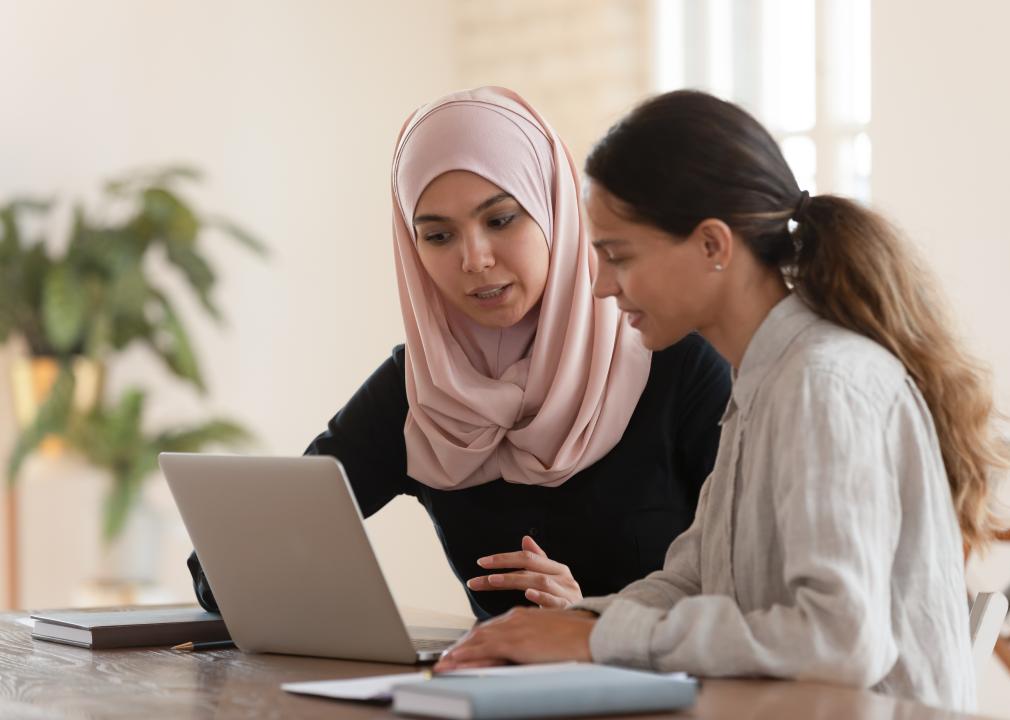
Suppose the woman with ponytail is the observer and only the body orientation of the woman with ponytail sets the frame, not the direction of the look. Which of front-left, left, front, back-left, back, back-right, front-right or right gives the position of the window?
right

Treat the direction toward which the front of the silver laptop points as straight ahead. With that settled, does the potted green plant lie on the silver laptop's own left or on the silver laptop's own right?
on the silver laptop's own left

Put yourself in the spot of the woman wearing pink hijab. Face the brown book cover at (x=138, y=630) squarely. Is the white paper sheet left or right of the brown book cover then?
left

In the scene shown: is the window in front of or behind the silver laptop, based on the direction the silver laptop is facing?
in front

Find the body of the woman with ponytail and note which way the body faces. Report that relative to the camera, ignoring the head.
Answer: to the viewer's left

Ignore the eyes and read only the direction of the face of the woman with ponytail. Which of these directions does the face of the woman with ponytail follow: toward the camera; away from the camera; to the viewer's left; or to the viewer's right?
to the viewer's left

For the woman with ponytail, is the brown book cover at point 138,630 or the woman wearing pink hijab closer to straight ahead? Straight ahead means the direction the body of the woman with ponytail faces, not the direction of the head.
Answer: the brown book cover

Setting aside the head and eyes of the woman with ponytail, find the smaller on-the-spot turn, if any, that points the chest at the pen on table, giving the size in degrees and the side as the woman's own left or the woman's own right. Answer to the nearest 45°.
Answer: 0° — they already face it

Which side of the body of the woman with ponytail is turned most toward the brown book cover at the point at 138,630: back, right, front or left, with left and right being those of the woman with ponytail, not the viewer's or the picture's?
front

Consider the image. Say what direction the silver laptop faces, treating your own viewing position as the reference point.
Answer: facing away from the viewer and to the right of the viewer
